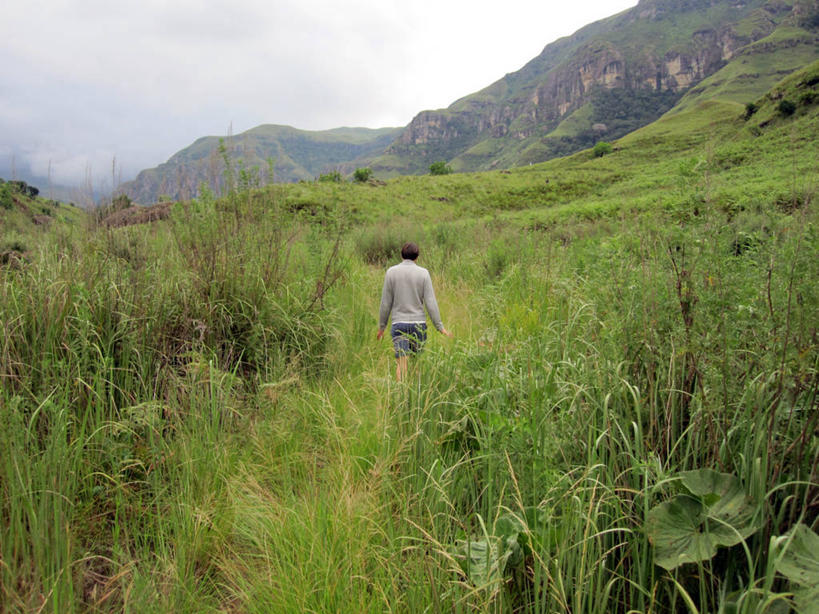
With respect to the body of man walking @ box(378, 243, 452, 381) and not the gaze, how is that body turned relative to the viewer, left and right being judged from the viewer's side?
facing away from the viewer

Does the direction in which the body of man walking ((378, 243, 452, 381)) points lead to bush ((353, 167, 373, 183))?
yes

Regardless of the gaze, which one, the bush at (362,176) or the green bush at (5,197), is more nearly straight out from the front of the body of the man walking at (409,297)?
the bush

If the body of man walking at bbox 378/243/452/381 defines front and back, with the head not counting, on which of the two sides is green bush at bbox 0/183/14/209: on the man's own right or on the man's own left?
on the man's own left

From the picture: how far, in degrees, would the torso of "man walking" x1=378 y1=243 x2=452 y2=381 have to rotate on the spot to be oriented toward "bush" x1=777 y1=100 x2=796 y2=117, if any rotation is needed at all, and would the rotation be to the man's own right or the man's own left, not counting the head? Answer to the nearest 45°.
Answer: approximately 45° to the man's own right
